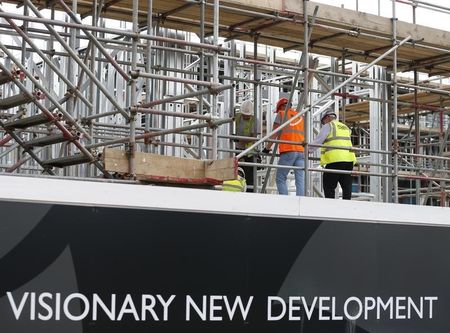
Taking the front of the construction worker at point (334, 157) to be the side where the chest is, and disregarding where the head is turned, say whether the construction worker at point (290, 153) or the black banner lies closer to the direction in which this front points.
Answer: the construction worker

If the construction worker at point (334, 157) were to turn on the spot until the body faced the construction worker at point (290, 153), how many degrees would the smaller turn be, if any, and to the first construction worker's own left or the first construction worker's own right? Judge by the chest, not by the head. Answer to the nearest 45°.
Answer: approximately 45° to the first construction worker's own left

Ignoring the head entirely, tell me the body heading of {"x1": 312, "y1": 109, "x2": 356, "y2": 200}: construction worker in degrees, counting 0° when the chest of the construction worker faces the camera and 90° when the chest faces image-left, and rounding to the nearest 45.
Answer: approximately 135°

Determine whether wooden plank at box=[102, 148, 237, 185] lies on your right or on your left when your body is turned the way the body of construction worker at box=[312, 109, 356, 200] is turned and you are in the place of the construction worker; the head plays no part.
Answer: on your left
